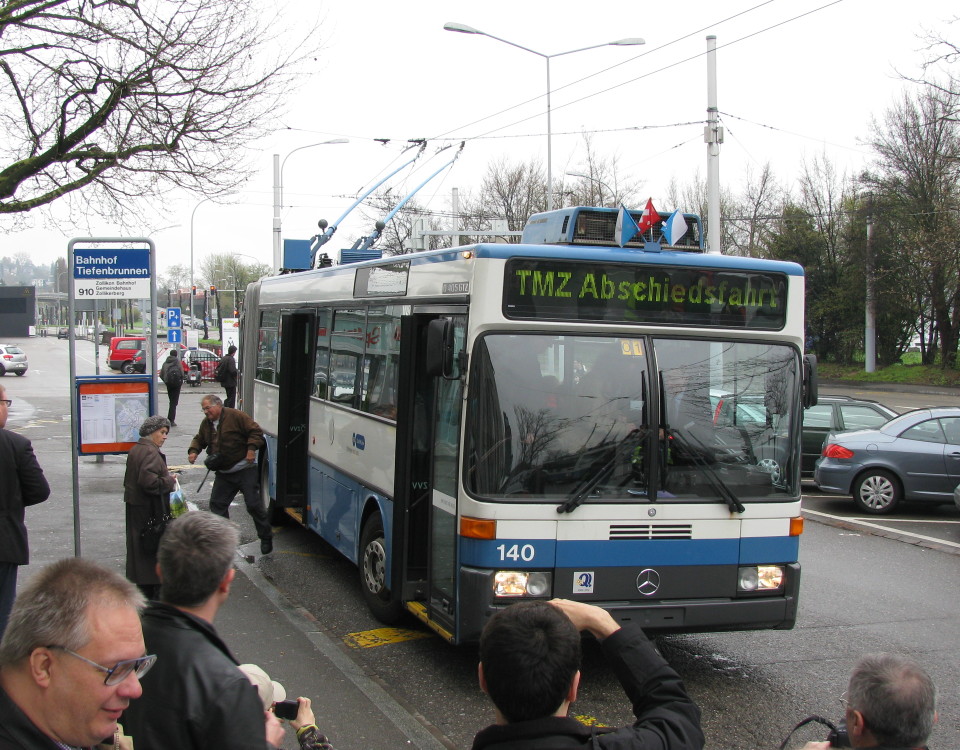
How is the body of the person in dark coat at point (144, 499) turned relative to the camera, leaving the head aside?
to the viewer's right

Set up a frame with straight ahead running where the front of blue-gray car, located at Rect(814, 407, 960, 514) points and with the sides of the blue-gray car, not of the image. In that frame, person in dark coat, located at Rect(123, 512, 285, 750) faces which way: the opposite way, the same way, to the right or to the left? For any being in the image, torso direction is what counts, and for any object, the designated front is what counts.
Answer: to the left

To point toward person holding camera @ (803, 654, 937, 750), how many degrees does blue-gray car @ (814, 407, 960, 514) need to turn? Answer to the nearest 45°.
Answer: approximately 90° to its right

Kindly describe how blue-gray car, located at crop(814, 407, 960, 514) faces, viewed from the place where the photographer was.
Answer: facing to the right of the viewer

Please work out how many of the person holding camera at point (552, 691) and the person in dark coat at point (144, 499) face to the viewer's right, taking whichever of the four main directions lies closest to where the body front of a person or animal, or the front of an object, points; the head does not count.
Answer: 1

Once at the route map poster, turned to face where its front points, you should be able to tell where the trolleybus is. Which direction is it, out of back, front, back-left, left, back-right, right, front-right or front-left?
front-left

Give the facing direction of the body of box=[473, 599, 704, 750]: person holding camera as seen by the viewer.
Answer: away from the camera

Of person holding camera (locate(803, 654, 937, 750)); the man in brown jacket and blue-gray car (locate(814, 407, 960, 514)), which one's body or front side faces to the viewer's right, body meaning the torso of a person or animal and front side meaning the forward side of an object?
the blue-gray car

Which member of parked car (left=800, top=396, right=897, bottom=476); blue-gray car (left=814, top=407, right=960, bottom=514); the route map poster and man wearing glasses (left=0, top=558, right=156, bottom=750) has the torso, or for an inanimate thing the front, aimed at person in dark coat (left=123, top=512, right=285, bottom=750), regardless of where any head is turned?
the route map poster

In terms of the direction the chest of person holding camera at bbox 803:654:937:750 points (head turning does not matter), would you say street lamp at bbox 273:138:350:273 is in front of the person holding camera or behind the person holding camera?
in front

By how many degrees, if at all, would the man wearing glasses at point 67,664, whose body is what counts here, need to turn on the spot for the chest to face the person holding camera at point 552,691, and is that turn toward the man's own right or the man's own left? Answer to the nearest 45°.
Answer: approximately 45° to the man's own left
